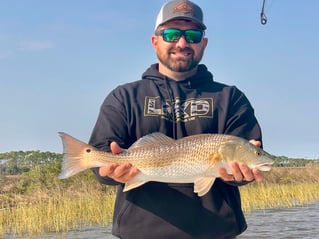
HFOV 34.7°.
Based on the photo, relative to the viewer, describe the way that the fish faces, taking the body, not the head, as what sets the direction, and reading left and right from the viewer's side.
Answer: facing to the right of the viewer

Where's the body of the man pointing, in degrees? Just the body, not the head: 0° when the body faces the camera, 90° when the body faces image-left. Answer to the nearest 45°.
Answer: approximately 0°
